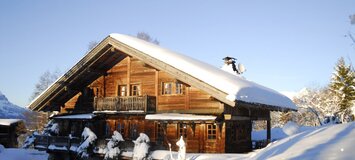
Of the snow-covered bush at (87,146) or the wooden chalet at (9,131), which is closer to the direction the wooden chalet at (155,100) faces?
the snow-covered bush

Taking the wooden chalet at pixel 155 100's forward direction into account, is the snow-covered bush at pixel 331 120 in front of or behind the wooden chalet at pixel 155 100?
behind

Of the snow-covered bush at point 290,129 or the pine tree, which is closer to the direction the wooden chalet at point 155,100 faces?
the snow-covered bush

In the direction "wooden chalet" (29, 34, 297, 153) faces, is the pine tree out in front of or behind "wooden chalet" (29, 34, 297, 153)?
behind

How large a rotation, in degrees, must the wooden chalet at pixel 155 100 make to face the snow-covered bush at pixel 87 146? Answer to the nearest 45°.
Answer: approximately 45° to its right

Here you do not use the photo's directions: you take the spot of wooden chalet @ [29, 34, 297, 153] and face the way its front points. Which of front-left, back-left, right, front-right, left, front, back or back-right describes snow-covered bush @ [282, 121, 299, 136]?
left

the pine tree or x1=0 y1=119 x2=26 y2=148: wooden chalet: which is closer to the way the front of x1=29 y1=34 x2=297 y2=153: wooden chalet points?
the wooden chalet

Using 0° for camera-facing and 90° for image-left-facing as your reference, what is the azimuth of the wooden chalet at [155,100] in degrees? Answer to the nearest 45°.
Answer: approximately 45°

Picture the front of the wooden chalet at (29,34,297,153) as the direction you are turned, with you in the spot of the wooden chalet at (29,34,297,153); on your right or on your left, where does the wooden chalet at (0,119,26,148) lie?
on your right
